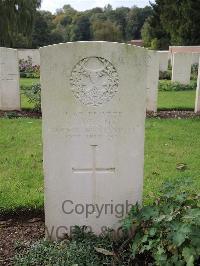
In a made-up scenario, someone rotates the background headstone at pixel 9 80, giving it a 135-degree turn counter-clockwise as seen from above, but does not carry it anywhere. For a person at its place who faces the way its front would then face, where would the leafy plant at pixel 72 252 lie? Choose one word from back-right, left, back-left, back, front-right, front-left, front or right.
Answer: back-right

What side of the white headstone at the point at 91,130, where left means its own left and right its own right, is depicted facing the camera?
front

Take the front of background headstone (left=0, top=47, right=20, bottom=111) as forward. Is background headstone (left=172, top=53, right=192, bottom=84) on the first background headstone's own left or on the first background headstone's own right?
on the first background headstone's own left

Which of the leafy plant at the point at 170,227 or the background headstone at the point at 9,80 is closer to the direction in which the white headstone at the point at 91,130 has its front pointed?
the leafy plant

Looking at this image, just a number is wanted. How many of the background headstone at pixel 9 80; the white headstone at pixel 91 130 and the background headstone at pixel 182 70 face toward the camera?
3

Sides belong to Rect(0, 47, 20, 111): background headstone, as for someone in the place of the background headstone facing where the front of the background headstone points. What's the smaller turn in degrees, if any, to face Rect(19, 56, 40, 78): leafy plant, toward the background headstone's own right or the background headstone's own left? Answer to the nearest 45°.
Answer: approximately 180°

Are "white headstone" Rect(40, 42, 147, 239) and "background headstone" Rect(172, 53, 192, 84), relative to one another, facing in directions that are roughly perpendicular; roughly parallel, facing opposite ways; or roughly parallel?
roughly parallel

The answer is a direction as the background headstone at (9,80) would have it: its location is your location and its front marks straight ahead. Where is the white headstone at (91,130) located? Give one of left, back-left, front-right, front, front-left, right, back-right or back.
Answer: front

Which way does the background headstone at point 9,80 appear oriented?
toward the camera

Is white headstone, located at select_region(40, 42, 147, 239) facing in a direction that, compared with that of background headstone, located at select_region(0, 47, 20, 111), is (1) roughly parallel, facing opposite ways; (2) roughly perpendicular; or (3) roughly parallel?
roughly parallel

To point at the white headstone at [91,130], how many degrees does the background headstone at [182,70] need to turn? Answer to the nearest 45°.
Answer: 0° — it already faces it
